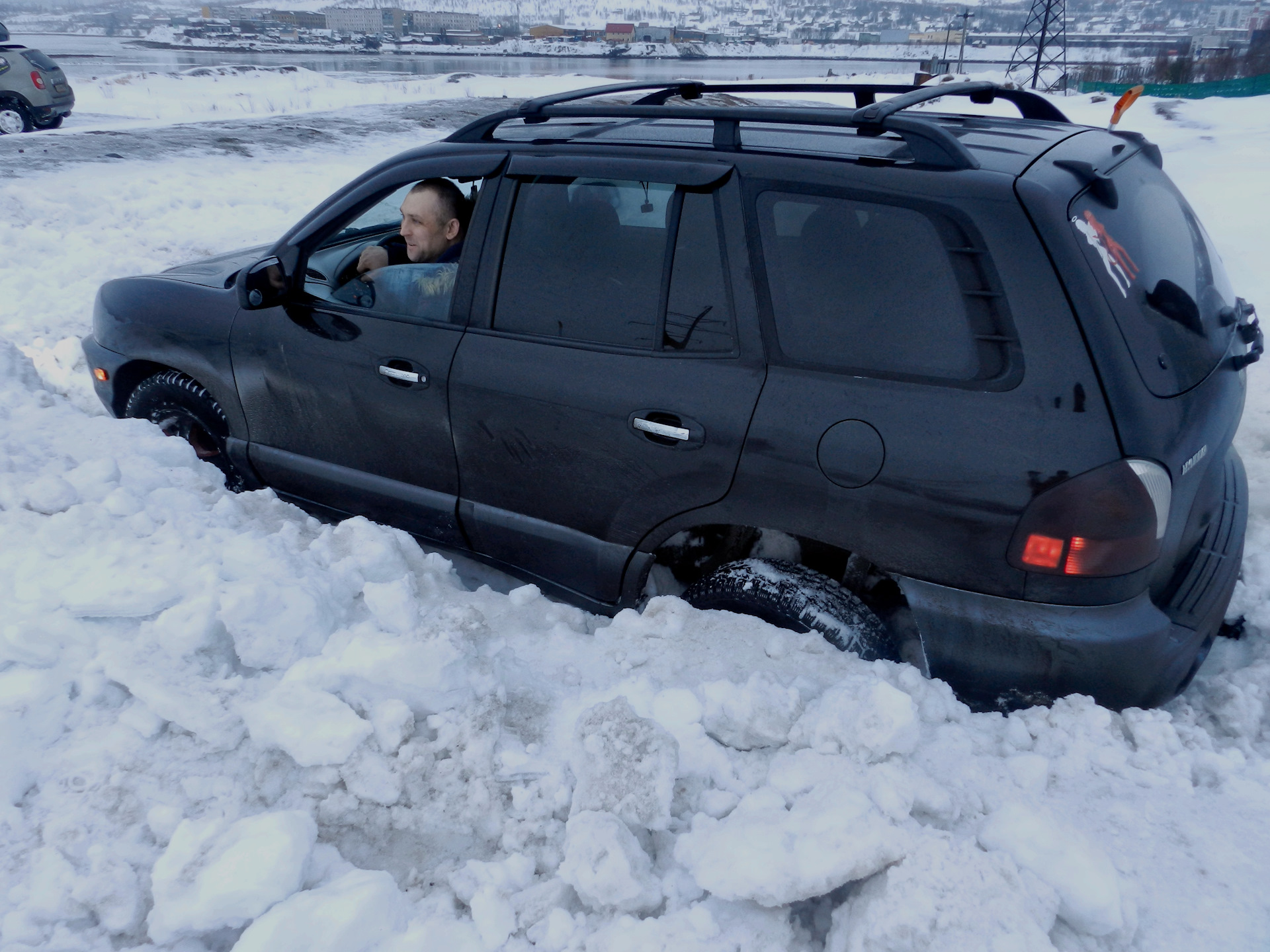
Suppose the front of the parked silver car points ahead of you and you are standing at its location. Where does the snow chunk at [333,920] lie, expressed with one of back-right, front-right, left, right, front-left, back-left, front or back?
back-left

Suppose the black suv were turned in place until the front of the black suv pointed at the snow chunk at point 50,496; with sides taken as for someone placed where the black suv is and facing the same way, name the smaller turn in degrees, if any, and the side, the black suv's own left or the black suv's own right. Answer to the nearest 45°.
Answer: approximately 45° to the black suv's own left

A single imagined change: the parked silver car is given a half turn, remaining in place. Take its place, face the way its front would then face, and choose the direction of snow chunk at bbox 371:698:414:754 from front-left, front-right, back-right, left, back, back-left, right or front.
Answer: front-right

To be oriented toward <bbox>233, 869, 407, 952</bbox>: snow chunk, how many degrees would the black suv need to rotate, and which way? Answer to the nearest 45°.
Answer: approximately 90° to its left

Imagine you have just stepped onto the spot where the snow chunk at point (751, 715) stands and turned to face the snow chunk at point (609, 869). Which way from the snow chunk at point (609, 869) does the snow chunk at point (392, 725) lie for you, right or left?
right

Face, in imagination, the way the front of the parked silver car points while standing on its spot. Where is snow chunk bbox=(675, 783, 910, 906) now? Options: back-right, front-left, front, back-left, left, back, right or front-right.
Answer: back-left

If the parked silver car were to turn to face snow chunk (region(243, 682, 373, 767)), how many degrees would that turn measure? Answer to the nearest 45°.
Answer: approximately 135° to its left

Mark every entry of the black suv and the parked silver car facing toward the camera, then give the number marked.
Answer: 0

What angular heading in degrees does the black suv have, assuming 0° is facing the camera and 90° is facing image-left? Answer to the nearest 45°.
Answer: approximately 135°

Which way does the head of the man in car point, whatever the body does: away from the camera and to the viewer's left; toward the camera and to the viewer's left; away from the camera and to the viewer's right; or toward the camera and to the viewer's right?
toward the camera and to the viewer's left

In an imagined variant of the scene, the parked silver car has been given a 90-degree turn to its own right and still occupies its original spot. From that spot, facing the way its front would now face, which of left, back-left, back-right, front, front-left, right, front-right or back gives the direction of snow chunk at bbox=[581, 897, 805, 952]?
back-right

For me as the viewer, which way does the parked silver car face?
facing away from the viewer and to the left of the viewer
